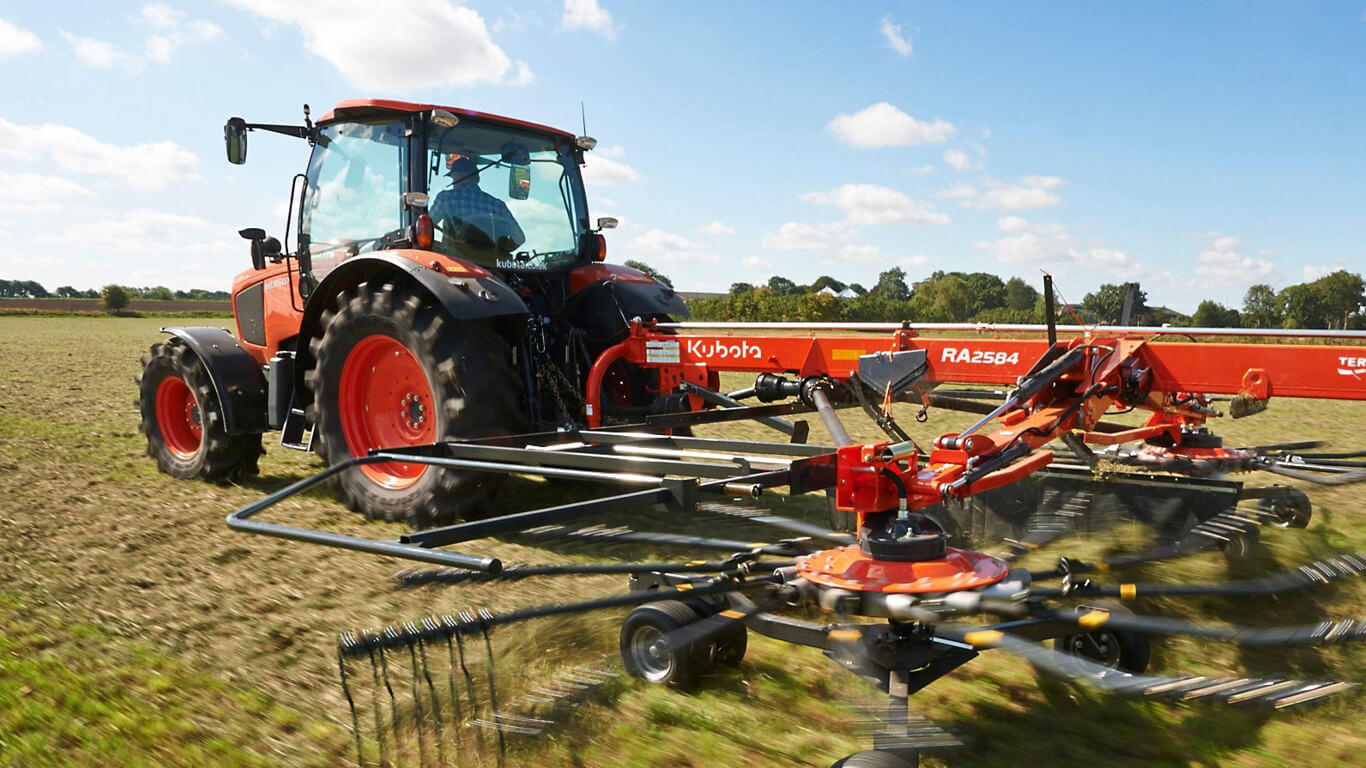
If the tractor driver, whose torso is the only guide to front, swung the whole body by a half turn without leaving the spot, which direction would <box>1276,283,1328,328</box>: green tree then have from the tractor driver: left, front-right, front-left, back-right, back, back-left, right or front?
left

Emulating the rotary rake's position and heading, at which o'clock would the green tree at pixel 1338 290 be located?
The green tree is roughly at 4 o'clock from the rotary rake.

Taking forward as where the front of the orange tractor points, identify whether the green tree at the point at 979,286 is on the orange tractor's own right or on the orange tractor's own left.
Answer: on the orange tractor's own right

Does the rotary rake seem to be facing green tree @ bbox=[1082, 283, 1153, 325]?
no

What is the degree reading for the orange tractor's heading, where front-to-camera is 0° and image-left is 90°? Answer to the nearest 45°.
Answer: approximately 135°

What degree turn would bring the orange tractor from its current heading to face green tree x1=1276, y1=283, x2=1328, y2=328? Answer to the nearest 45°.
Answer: approximately 90° to its right

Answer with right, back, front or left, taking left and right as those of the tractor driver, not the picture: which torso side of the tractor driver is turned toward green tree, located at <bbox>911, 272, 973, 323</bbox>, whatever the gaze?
right

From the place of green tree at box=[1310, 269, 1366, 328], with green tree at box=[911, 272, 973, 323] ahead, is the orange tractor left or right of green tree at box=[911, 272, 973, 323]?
left

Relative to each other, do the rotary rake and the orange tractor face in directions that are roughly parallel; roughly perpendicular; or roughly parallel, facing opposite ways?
roughly parallel

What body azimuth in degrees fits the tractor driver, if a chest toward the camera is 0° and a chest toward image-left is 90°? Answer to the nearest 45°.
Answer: approximately 135°

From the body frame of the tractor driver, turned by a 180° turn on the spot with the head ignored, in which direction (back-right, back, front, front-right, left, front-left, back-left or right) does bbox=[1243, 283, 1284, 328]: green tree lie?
left

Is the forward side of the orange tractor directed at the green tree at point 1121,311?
no

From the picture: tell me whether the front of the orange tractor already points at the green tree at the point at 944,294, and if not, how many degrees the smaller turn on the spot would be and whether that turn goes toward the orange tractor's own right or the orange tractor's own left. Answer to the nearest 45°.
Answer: approximately 90° to the orange tractor's own right

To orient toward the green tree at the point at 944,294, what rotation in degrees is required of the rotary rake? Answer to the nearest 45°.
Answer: approximately 90° to its right

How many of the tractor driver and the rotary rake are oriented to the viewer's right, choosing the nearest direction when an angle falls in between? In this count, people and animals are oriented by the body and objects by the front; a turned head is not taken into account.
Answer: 0

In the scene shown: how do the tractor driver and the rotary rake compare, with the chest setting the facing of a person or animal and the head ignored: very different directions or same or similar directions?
same or similar directions

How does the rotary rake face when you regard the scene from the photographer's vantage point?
facing to the left of the viewer

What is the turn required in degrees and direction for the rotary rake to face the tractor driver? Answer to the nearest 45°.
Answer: approximately 45° to its right

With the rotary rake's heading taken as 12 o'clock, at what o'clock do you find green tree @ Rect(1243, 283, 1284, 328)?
The green tree is roughly at 4 o'clock from the rotary rake.

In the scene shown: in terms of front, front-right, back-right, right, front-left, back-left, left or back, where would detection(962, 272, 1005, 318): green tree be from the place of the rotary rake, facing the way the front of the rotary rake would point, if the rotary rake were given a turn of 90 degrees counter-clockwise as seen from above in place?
back
